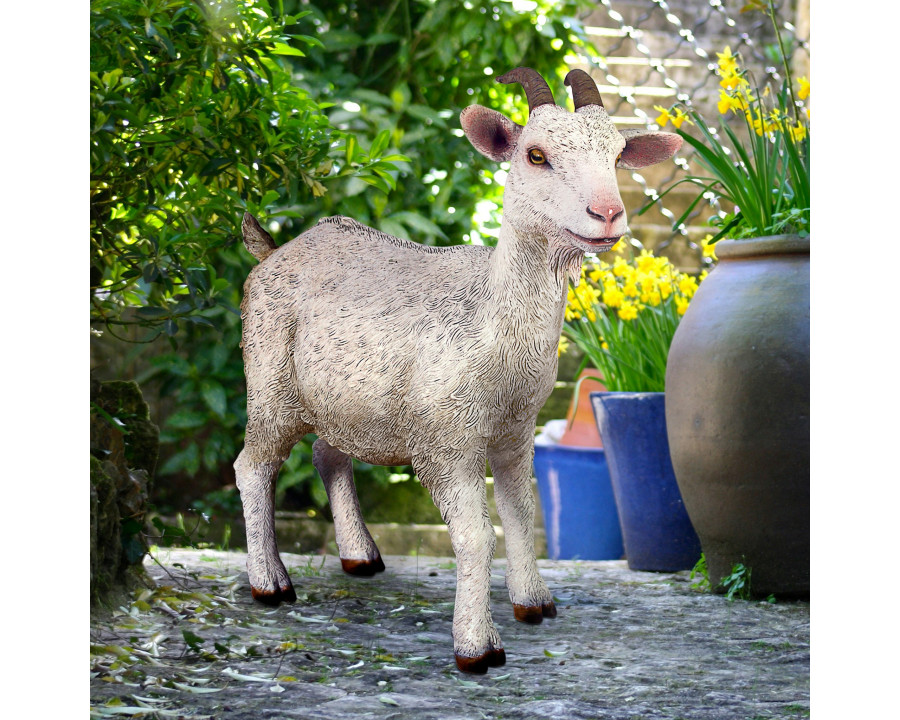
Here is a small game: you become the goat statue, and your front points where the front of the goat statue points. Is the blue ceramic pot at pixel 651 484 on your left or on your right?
on your left

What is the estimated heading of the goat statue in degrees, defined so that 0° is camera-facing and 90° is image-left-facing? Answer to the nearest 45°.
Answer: approximately 315°

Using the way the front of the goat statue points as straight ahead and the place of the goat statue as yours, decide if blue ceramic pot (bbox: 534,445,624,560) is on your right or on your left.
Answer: on your left

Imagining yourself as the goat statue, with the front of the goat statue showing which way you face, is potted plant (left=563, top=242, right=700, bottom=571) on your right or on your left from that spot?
on your left

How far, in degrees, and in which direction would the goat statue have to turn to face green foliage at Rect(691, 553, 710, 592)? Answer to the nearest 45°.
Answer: approximately 90° to its left

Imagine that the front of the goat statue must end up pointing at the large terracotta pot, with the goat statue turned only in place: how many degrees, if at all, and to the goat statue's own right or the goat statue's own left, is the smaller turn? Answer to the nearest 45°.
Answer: approximately 90° to the goat statue's own left

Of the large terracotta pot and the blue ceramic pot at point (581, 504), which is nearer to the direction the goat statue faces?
the large terracotta pot
